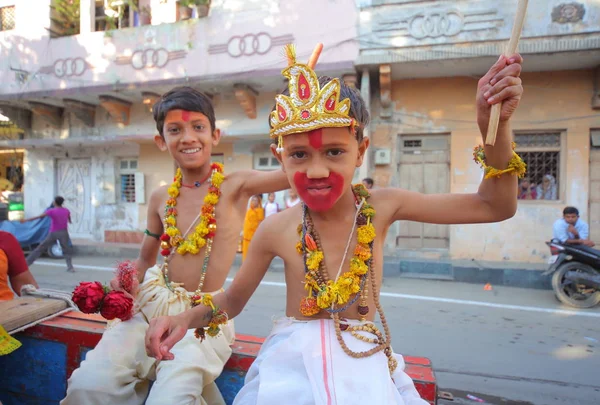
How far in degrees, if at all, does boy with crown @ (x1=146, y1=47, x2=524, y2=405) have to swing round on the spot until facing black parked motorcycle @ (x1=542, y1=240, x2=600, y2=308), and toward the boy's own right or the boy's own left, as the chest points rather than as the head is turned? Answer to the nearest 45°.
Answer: approximately 135° to the boy's own left

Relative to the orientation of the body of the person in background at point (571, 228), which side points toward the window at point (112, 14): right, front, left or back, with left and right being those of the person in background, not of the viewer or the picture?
right

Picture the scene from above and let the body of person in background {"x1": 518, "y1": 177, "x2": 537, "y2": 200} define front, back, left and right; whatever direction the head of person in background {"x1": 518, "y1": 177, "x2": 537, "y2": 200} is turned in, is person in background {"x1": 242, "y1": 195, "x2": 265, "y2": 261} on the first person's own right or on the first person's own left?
on the first person's own right

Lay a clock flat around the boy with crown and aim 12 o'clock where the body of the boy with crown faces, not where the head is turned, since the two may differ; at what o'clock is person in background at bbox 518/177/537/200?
The person in background is roughly at 7 o'clock from the boy with crown.

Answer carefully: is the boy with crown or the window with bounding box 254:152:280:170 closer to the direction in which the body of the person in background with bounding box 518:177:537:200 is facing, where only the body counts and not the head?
the boy with crown

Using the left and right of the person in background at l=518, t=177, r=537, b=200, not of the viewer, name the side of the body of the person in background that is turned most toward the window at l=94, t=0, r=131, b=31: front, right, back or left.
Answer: right

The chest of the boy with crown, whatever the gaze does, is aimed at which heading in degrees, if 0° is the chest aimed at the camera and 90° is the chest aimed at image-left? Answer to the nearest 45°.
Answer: approximately 0°

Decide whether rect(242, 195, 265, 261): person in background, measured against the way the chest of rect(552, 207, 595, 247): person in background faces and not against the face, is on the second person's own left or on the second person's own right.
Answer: on the second person's own right
